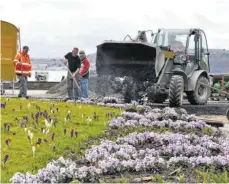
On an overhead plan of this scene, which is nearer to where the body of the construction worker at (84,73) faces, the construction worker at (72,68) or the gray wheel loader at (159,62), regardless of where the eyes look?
the construction worker

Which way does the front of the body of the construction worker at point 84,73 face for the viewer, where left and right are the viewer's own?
facing the viewer and to the left of the viewer

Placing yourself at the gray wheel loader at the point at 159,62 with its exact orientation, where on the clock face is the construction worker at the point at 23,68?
The construction worker is roughly at 1 o'clock from the gray wheel loader.

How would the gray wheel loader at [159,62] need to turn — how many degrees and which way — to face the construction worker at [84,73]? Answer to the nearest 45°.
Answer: approximately 45° to its right

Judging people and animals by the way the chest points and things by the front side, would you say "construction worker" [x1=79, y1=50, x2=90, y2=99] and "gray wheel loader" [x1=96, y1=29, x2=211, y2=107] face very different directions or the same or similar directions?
same or similar directions

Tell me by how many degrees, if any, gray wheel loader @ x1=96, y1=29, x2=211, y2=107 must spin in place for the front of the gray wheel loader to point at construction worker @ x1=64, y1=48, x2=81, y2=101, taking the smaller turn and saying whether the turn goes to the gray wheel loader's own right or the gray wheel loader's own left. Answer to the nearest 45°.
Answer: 0° — it already faces them

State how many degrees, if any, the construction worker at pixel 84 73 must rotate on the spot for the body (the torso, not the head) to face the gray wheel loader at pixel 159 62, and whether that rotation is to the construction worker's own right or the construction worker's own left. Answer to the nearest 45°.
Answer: approximately 135° to the construction worker's own left

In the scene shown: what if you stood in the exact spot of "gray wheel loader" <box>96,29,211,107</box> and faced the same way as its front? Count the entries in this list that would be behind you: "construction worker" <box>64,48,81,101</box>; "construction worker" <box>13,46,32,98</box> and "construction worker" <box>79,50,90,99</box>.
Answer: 0
